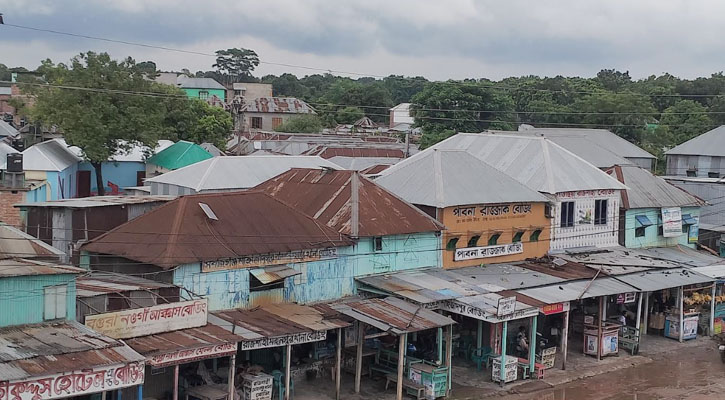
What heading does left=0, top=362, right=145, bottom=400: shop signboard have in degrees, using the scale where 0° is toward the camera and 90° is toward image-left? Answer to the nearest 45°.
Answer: approximately 315°

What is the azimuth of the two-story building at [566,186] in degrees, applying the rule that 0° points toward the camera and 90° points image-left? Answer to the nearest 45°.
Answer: approximately 315°

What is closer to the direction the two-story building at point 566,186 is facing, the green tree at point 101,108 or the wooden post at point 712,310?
the wooden post

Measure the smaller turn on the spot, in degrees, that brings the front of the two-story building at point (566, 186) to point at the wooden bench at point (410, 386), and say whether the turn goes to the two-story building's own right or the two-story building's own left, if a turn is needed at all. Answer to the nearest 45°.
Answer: approximately 90° to the two-story building's own right

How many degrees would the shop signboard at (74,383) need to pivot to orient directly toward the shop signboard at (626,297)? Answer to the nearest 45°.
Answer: approximately 45° to its left

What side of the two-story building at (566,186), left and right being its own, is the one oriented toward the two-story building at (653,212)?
left

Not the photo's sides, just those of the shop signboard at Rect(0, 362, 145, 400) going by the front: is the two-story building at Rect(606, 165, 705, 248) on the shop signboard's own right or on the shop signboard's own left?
on the shop signboard's own left

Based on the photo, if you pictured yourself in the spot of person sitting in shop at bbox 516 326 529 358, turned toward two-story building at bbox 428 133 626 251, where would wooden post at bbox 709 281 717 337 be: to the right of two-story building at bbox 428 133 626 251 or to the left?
right

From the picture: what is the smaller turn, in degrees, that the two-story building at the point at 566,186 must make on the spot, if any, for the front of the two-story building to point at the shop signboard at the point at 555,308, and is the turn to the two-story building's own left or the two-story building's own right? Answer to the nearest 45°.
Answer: approximately 45° to the two-story building's own right

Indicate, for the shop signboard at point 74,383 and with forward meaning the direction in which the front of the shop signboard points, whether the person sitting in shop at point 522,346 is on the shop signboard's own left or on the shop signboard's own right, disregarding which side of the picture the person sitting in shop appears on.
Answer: on the shop signboard's own left
